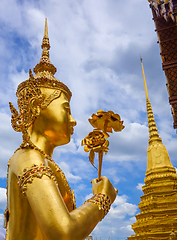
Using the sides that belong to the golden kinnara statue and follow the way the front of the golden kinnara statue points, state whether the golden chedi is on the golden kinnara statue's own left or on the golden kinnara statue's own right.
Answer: on the golden kinnara statue's own left

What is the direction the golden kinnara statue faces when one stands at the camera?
facing to the right of the viewer
